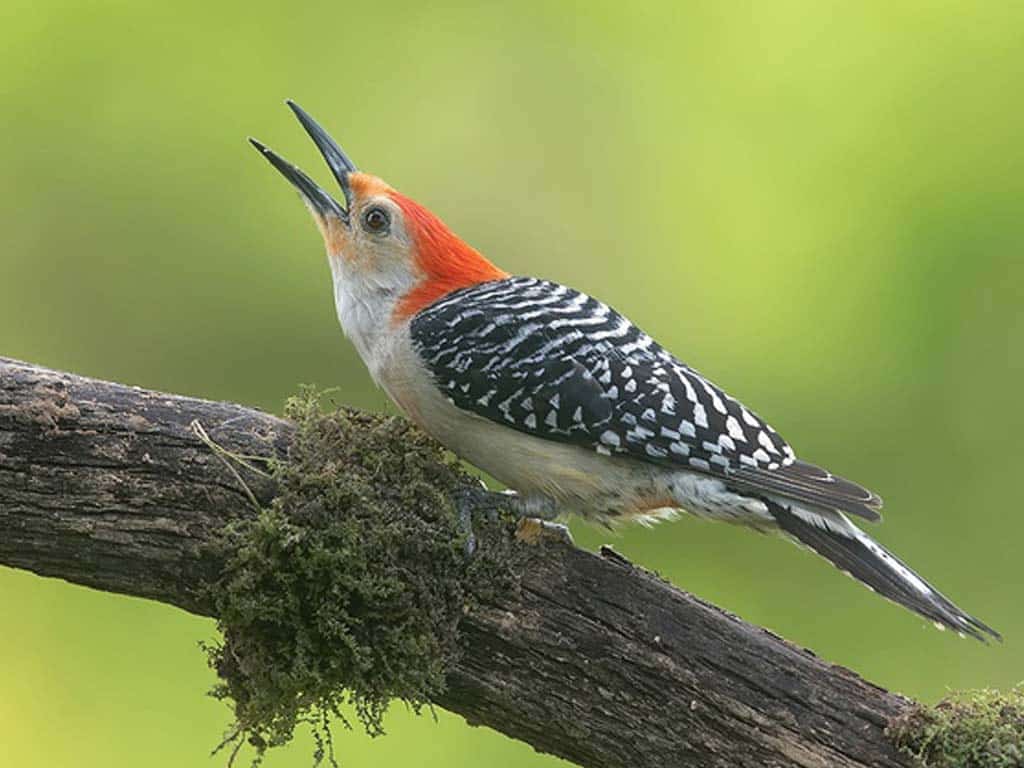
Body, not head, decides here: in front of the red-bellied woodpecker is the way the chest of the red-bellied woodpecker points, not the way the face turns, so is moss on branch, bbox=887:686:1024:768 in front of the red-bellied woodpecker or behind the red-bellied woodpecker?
behind

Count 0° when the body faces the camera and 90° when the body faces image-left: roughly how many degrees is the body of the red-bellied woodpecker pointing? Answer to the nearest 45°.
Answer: approximately 90°
